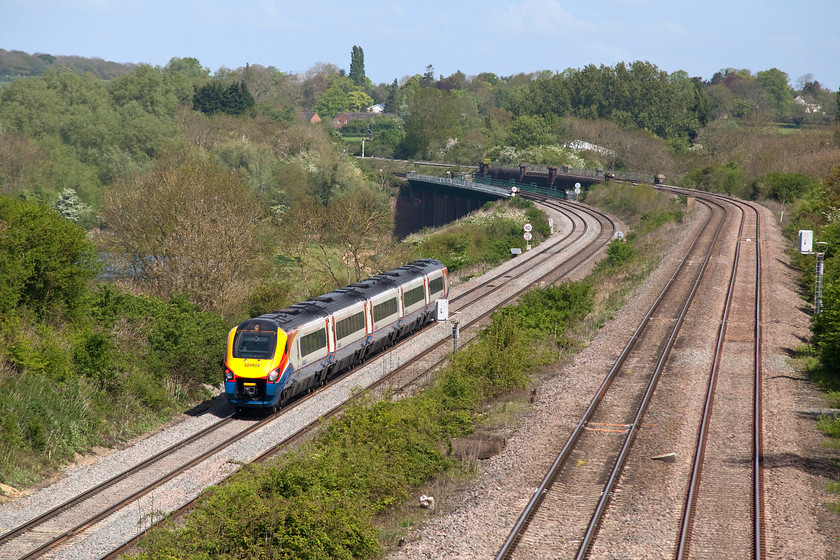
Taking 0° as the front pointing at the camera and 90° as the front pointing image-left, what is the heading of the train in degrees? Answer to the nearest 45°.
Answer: approximately 45°

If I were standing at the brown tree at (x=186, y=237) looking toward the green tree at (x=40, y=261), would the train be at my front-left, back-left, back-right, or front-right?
front-left

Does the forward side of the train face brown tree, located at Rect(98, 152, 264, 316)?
no

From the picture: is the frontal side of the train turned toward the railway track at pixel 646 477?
no

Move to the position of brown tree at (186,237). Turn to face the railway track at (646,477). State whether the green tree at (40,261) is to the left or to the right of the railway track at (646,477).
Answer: right

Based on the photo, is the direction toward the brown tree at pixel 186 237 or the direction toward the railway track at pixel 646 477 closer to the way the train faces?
the railway track

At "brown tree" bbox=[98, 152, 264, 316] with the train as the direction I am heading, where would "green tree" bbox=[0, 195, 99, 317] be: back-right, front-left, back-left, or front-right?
front-right

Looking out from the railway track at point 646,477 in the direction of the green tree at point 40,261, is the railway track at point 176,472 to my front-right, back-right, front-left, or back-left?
front-left

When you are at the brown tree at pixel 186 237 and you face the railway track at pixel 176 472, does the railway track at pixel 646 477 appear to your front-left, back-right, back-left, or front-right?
front-left

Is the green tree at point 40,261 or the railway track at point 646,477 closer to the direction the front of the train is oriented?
the green tree

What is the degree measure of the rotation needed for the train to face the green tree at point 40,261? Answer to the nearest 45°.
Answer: approximately 45° to its right
